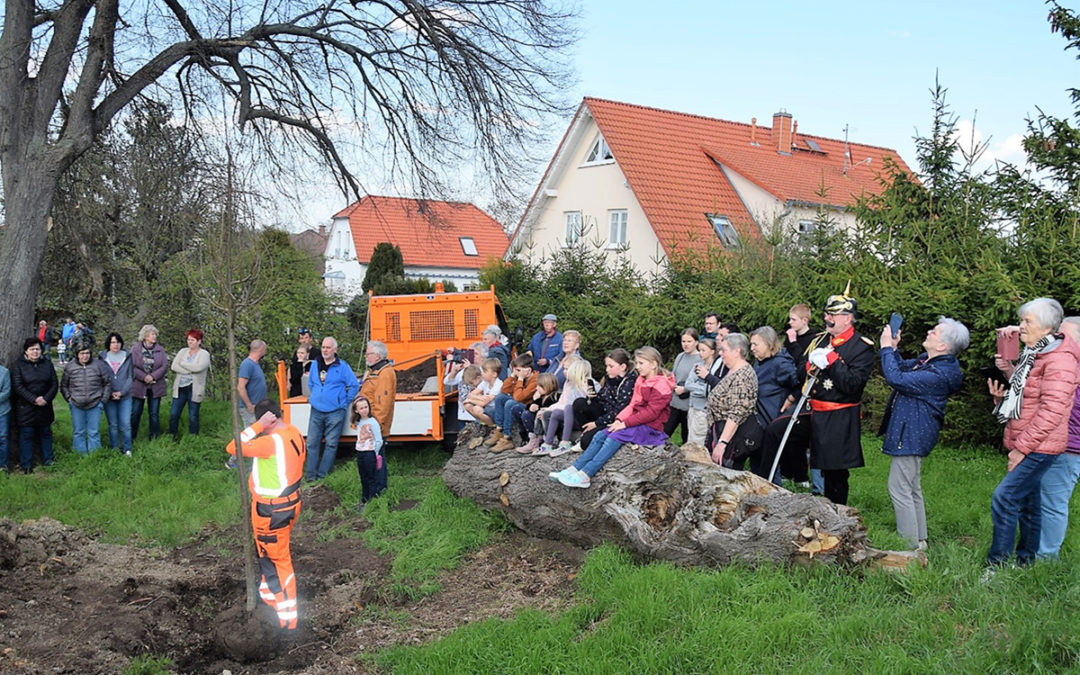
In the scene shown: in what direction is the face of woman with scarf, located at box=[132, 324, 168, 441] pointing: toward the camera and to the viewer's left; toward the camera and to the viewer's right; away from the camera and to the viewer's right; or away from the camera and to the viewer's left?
toward the camera and to the viewer's right

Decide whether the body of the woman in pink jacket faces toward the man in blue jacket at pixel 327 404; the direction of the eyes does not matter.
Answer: yes

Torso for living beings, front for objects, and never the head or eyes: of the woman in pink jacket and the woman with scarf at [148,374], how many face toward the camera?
1

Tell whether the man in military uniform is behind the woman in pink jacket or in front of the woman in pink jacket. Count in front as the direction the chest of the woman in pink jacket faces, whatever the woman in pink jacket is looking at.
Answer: in front

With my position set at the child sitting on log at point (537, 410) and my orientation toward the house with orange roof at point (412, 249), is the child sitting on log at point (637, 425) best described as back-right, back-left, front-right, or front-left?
back-right

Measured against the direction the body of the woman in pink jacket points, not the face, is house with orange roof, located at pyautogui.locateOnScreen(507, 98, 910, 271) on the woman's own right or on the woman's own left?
on the woman's own right

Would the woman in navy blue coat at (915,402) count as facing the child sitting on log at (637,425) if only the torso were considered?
yes

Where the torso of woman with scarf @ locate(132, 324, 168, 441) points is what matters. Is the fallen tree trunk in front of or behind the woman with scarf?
in front

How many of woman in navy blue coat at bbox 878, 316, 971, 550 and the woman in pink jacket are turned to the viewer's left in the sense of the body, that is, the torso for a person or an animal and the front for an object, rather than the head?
2

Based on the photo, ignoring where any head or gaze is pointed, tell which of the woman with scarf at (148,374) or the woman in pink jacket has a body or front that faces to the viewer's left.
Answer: the woman in pink jacket

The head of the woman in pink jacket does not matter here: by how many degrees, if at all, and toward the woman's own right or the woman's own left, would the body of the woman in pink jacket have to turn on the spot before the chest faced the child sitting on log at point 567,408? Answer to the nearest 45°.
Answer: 0° — they already face them

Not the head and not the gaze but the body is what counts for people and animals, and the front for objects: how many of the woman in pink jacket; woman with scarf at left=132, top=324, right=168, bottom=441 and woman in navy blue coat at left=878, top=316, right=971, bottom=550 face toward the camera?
1

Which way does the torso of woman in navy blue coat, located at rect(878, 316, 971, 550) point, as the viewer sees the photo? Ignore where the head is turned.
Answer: to the viewer's left

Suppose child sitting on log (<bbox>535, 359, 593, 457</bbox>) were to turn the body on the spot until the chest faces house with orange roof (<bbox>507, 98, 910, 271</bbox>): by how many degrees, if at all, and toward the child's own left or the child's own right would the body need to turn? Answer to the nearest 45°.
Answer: approximately 135° to the child's own right

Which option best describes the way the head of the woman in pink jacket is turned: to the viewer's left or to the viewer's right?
to the viewer's left
